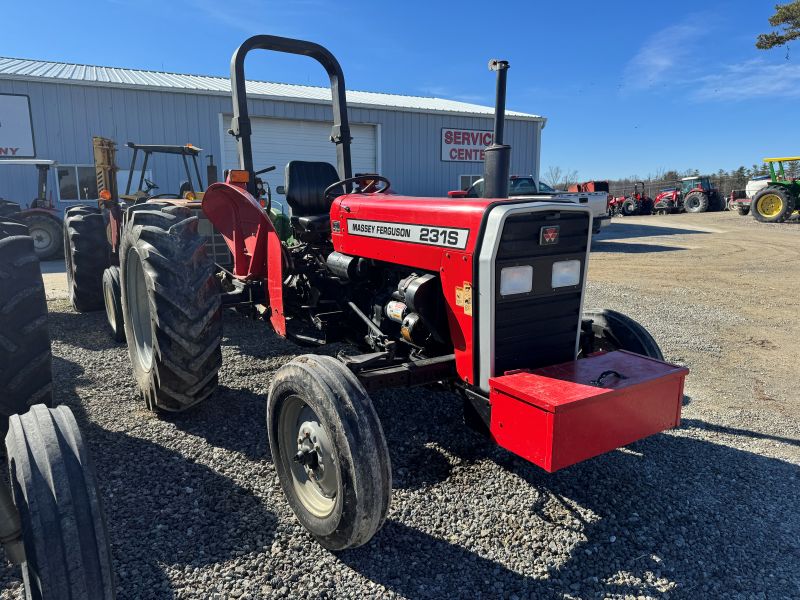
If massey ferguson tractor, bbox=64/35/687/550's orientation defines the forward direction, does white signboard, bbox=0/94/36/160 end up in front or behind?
behind

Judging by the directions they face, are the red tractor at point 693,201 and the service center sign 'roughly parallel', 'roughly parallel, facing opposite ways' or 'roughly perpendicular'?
roughly perpendicular

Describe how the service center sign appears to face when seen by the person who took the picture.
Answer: facing the viewer

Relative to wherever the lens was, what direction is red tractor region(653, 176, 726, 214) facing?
facing to the left of the viewer

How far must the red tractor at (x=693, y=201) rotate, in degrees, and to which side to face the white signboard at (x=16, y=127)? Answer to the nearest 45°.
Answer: approximately 45° to its left

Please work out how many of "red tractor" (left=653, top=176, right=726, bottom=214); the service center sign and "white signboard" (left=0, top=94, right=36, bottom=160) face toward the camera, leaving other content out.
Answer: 2

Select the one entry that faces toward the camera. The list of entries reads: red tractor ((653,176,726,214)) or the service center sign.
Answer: the service center sign

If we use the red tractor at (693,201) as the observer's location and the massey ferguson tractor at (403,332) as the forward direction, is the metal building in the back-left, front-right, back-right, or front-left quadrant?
front-right

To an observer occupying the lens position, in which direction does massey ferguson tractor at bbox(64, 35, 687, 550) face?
facing the viewer and to the right of the viewer

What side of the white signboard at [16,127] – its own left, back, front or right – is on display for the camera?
front

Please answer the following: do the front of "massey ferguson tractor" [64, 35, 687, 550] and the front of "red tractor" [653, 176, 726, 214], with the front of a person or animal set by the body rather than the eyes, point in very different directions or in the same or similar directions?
very different directions

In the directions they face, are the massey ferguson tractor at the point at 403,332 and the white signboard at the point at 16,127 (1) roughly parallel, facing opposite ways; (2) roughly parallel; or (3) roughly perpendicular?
roughly parallel

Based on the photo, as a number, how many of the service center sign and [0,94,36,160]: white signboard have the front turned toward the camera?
2

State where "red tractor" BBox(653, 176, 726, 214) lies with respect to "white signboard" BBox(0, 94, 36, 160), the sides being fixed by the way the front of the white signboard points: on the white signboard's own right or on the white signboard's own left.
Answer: on the white signboard's own left

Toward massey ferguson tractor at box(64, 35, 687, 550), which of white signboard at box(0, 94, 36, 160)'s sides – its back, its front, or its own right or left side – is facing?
front
